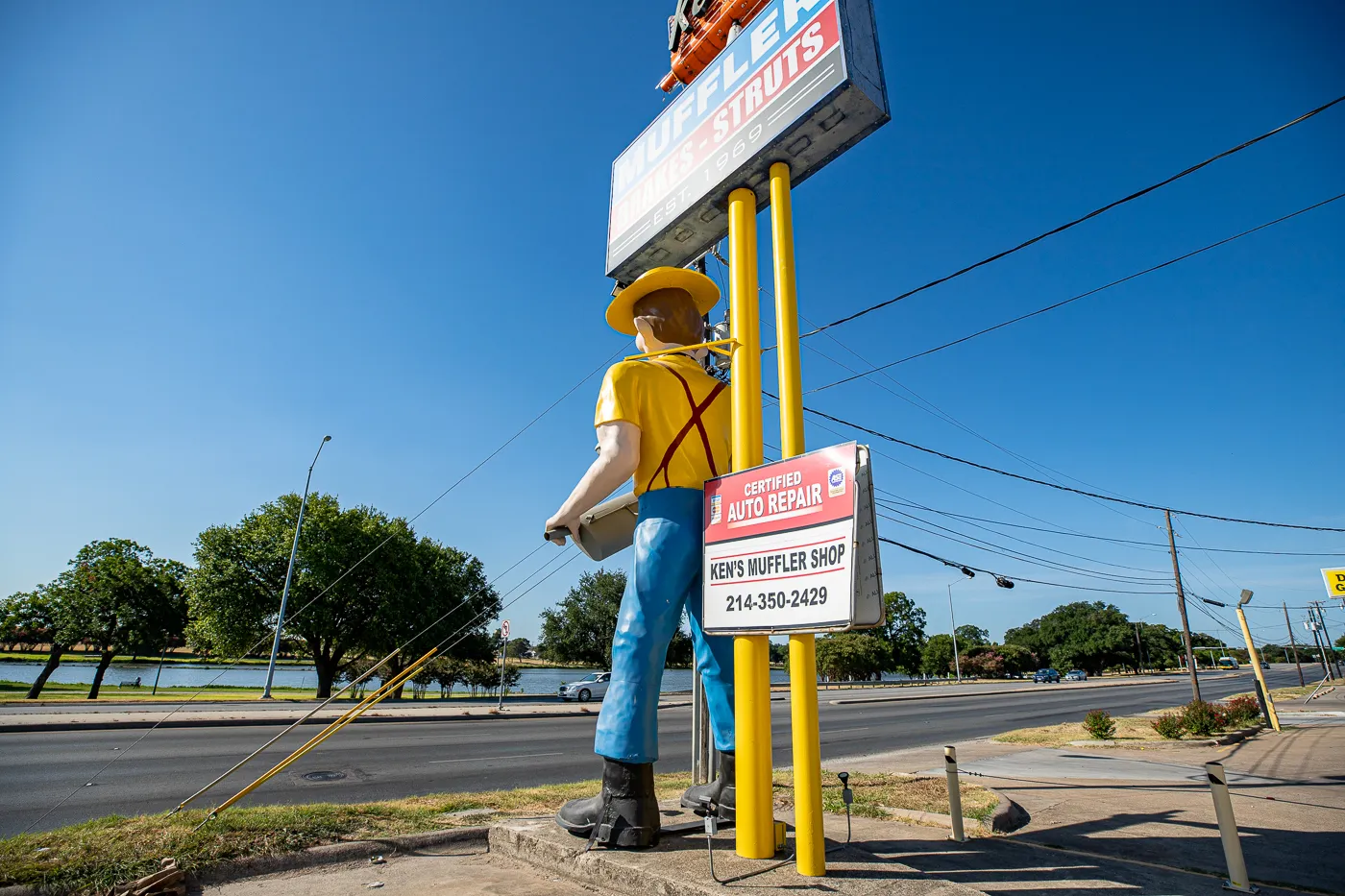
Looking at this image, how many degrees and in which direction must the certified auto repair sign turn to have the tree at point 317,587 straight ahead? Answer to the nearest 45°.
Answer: approximately 90° to its right

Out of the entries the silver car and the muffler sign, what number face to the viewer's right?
0

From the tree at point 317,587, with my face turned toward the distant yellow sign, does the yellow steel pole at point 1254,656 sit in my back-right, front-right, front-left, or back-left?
front-right

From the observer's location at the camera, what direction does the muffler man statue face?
facing away from the viewer and to the left of the viewer

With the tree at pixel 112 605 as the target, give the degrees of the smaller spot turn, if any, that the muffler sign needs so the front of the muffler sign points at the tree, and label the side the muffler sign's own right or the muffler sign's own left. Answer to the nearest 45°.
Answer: approximately 90° to the muffler sign's own right

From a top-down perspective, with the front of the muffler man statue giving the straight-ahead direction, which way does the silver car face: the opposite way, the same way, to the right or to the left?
to the left

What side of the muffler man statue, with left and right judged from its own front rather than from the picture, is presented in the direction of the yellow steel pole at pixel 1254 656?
right

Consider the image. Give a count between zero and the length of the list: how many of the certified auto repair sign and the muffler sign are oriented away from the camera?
0

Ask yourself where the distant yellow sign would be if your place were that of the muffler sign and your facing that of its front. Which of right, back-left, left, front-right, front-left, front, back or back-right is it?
back

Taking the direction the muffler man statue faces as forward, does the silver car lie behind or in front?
in front

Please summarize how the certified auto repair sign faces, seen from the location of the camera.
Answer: facing the viewer and to the left of the viewer
